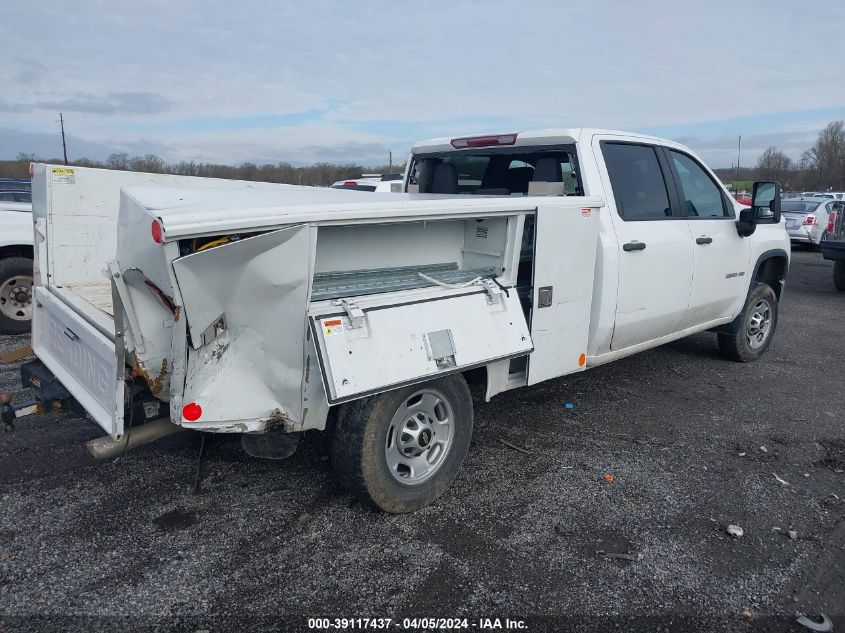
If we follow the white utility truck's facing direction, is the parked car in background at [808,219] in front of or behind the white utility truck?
in front

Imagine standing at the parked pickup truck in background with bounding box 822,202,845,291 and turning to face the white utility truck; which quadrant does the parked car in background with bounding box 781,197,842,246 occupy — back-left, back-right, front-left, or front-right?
back-right

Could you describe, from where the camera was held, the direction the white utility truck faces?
facing away from the viewer and to the right of the viewer

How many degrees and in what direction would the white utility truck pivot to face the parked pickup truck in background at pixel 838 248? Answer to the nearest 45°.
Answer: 0° — it already faces it

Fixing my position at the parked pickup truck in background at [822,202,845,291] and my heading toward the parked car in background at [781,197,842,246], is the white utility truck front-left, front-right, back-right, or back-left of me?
back-left
